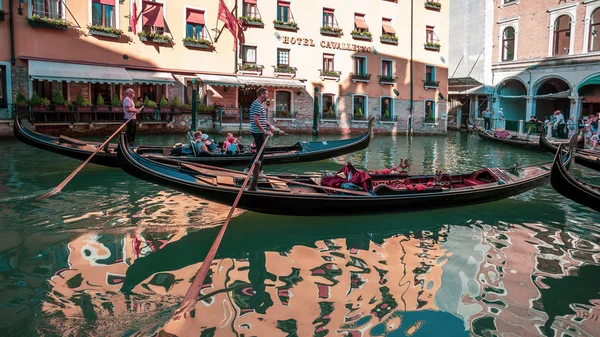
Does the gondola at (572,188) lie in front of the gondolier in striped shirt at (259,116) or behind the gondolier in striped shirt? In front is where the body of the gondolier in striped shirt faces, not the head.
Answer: in front

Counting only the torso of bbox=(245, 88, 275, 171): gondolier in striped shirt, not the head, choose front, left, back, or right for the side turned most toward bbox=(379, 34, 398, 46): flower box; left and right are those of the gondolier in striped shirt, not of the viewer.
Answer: left

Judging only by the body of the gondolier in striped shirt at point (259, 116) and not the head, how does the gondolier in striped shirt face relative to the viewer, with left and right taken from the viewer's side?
facing to the right of the viewer

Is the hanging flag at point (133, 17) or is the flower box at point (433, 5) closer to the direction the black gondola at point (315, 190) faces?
the flower box

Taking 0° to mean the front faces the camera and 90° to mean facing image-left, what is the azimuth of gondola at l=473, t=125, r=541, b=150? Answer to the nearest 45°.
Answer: approximately 90°

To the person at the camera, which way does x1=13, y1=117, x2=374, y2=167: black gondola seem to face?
facing to the right of the viewer

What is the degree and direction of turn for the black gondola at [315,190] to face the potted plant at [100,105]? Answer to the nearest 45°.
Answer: approximately 135° to its left

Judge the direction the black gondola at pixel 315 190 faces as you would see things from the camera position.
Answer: facing to the right of the viewer

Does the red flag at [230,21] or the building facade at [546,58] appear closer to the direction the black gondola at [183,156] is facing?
the building facade

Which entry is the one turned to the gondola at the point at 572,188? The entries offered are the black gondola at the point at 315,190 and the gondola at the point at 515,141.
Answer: the black gondola

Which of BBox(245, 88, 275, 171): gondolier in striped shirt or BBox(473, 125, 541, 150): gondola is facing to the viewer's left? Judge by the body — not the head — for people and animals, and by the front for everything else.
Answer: the gondola
